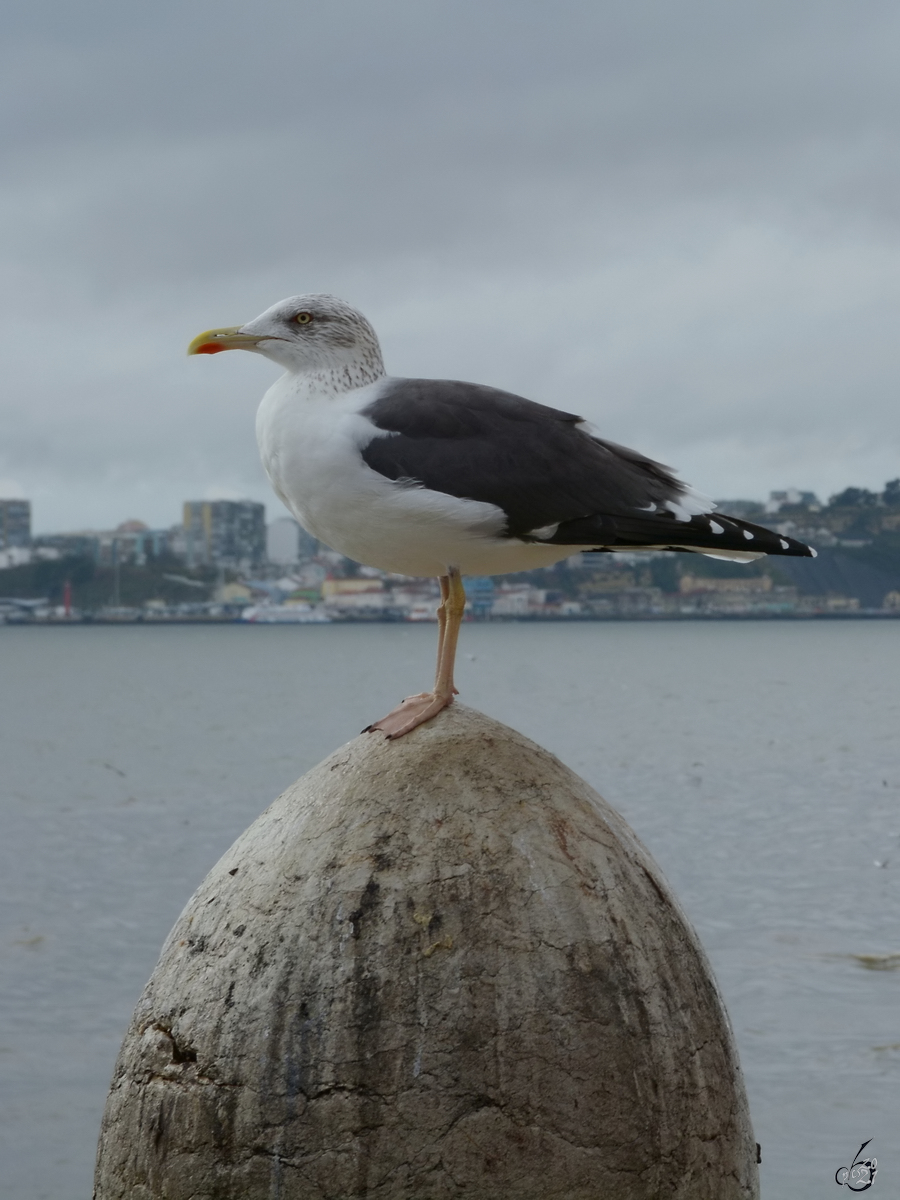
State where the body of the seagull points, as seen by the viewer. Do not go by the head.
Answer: to the viewer's left
